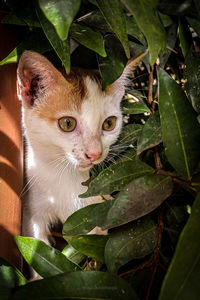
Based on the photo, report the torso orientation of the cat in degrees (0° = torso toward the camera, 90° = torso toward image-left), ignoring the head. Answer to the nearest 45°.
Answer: approximately 315°
